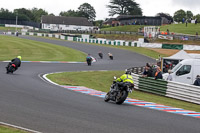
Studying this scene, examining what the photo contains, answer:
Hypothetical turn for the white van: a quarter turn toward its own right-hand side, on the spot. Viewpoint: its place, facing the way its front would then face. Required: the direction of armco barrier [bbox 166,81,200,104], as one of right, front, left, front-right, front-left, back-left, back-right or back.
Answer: back

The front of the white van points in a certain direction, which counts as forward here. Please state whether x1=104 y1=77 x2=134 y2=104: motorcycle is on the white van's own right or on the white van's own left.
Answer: on the white van's own left

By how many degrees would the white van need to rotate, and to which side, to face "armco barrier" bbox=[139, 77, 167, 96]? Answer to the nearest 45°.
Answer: approximately 45° to its left

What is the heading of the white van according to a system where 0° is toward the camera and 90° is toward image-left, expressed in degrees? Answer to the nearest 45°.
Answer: approximately 90°

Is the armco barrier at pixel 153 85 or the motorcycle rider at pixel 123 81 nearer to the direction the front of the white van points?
the armco barrier

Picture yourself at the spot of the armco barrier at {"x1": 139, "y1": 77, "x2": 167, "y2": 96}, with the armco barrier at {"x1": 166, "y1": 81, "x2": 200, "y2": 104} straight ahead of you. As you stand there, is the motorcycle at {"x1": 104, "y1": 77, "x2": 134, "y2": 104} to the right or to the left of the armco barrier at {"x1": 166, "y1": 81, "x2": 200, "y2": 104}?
right
